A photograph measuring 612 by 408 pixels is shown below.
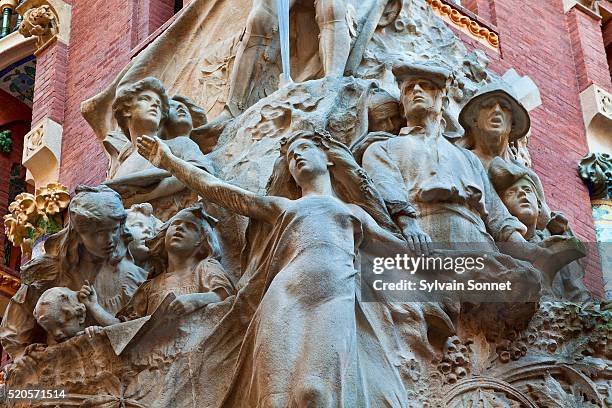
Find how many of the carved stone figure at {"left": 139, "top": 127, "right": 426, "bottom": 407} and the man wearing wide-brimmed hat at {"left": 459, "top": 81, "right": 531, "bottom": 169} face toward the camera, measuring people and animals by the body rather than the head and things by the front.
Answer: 2

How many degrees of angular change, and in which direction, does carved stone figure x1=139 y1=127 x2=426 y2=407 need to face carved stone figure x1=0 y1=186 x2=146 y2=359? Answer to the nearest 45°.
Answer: approximately 135° to its right

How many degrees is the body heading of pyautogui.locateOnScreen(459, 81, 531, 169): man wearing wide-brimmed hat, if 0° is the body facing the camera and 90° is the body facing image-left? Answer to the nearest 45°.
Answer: approximately 0°

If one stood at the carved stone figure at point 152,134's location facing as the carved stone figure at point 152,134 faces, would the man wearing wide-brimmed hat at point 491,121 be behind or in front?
in front

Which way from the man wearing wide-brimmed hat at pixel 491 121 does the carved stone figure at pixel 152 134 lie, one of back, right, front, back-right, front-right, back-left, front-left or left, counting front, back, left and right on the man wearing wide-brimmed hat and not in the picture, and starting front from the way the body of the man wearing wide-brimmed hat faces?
right
